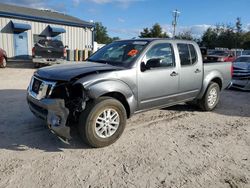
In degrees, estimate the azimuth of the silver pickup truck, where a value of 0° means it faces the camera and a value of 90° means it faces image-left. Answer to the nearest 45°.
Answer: approximately 45°

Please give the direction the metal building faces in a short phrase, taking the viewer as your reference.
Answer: facing the viewer and to the right of the viewer

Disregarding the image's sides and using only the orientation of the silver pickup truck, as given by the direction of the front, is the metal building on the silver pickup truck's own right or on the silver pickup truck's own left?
on the silver pickup truck's own right

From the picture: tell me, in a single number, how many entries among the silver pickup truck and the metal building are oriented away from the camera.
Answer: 0
